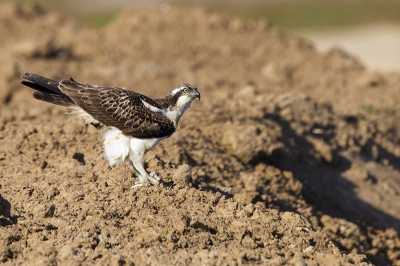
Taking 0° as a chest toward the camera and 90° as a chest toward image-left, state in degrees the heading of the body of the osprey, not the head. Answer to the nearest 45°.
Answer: approximately 270°
